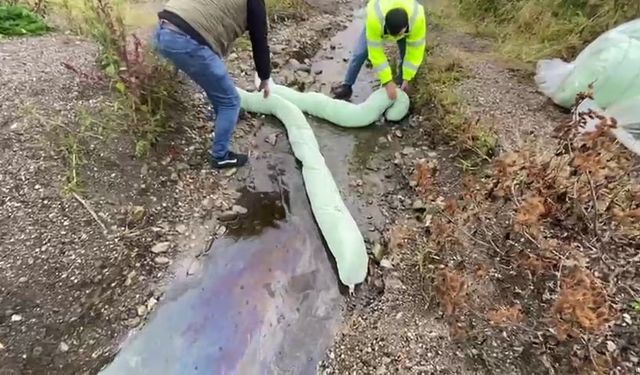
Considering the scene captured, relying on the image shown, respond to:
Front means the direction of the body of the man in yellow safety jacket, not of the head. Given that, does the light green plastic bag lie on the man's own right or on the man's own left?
on the man's own left

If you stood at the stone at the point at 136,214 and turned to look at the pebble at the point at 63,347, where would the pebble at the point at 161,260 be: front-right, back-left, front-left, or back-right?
front-left

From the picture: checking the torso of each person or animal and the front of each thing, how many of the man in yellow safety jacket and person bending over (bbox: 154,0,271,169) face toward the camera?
1

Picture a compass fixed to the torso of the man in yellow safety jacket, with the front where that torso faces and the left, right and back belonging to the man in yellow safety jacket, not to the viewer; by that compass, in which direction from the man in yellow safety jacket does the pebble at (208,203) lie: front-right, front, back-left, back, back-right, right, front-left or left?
front-right

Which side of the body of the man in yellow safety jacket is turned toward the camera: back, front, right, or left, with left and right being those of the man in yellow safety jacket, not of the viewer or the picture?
front

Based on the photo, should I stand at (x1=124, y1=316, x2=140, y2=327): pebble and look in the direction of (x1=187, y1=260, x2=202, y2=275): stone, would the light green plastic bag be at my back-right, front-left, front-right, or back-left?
front-right

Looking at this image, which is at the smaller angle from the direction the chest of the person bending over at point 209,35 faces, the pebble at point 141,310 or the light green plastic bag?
the light green plastic bag
